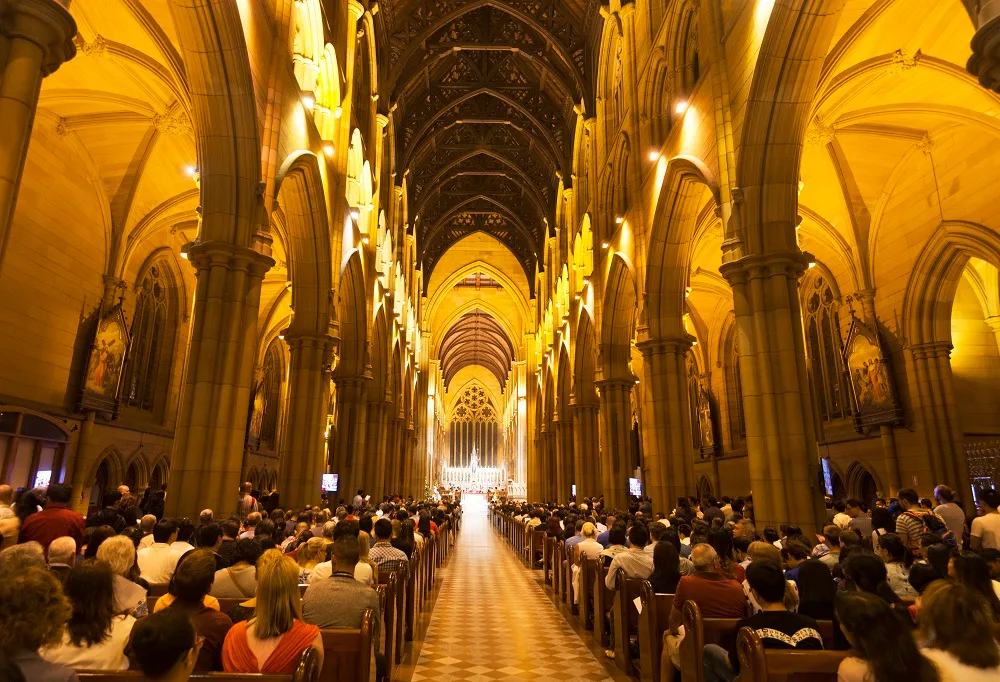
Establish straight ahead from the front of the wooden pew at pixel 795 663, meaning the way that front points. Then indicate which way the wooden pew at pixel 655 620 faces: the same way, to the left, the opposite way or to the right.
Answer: the same way

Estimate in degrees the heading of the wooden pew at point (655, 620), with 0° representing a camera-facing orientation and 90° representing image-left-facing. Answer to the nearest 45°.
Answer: approximately 180°

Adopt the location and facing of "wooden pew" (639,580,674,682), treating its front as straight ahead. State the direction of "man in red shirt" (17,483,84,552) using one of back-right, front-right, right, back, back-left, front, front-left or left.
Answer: left

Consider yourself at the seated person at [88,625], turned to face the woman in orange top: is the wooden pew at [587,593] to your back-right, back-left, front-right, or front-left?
front-left

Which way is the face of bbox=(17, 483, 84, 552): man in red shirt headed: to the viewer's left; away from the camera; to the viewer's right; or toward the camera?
away from the camera

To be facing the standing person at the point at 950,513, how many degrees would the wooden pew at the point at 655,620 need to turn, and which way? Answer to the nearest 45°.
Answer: approximately 45° to its right

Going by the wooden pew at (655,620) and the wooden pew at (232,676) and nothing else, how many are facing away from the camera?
2

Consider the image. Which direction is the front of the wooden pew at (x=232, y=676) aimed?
away from the camera

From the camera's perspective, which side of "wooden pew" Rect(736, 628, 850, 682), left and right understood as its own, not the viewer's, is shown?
back

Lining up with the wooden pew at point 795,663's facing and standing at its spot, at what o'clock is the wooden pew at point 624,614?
the wooden pew at point 624,614 is roughly at 11 o'clock from the wooden pew at point 795,663.

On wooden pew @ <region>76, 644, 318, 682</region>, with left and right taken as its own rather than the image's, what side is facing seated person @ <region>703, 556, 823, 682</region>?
right

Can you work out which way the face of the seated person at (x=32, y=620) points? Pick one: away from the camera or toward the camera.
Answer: away from the camera

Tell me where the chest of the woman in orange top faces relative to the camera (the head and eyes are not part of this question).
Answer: away from the camera

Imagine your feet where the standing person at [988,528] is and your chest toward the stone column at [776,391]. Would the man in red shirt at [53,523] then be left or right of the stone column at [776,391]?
left

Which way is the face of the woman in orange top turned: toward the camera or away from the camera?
away from the camera

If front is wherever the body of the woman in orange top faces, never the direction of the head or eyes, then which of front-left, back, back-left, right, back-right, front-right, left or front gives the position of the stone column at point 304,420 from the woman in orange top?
front

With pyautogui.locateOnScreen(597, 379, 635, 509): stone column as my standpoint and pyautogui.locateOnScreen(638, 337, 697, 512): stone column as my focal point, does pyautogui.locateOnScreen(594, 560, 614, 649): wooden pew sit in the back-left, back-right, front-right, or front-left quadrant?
front-right

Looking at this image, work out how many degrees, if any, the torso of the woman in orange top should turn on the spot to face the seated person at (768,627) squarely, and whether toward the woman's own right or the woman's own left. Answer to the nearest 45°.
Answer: approximately 90° to the woman's own right

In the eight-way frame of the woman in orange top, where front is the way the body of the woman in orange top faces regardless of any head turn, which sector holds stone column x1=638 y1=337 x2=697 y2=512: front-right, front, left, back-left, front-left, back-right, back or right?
front-right

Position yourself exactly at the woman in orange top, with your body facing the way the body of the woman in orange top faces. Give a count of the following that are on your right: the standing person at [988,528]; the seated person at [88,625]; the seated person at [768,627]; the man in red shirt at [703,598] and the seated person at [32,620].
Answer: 3
